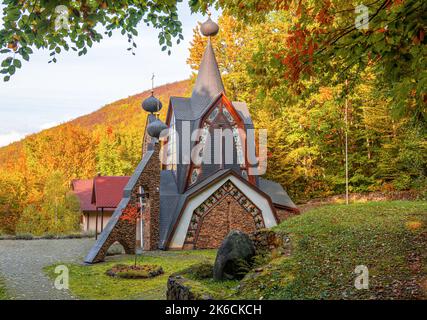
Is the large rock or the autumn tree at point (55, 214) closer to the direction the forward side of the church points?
the large rock

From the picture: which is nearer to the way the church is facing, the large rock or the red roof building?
the large rock

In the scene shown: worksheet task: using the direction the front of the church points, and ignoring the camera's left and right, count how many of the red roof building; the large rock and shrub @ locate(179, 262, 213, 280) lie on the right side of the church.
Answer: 1

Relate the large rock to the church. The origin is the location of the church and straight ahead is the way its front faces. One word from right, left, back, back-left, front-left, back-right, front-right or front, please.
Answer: front-left

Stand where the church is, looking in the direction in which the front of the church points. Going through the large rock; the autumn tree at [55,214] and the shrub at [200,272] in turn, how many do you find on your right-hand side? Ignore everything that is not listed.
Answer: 1

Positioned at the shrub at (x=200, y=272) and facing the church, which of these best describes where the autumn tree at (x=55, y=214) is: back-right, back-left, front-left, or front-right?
front-left

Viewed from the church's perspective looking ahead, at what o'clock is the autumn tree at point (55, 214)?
The autumn tree is roughly at 3 o'clock from the church.

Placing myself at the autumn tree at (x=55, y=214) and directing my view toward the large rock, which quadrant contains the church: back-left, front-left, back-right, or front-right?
front-left

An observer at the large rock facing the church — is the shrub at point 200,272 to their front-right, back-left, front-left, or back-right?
front-left

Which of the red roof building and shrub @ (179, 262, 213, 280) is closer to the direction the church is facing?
the shrub

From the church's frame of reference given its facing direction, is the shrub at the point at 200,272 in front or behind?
in front

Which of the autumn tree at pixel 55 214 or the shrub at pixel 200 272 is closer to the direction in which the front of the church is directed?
the shrub

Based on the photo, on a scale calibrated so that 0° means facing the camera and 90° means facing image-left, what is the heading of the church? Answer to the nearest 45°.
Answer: approximately 45°

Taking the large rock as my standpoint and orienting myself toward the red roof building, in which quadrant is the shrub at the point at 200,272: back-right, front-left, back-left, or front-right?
front-left

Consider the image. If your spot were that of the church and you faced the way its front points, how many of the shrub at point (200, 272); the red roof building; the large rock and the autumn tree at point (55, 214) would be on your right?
2

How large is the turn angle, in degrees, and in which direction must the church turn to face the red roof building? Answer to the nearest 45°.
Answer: approximately 90° to its right
